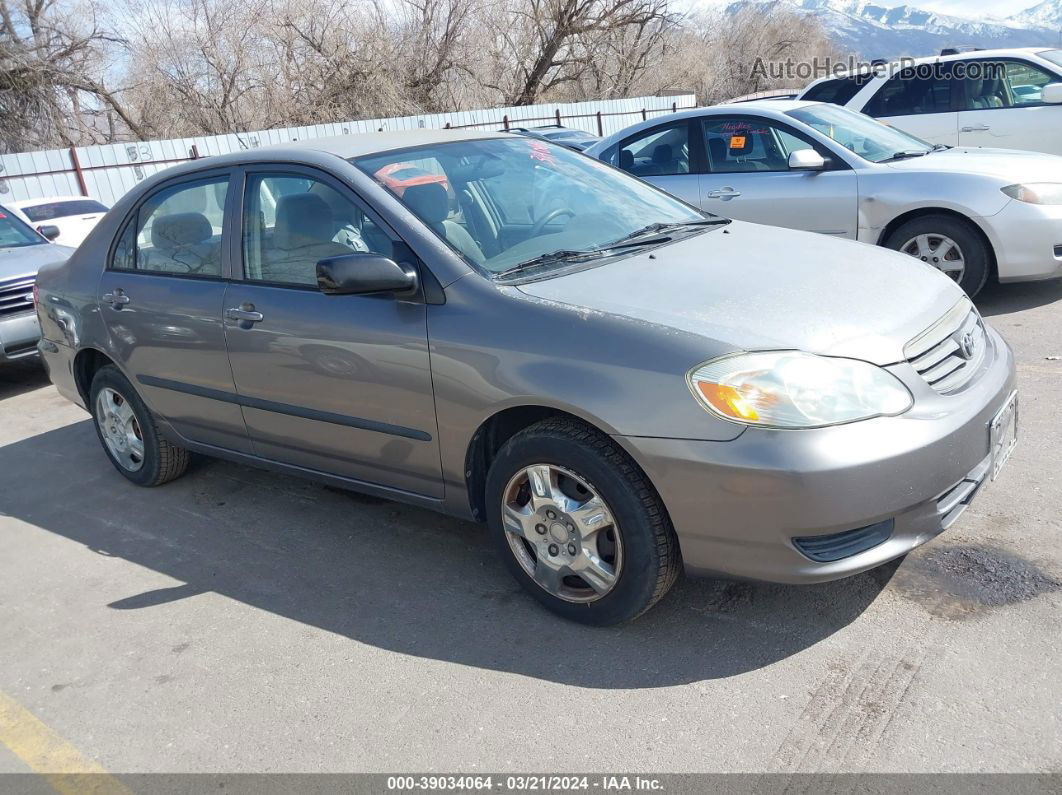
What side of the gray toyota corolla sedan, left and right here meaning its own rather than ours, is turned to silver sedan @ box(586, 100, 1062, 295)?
left

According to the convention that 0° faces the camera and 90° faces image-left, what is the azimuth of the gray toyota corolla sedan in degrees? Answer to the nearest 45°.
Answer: approximately 315°

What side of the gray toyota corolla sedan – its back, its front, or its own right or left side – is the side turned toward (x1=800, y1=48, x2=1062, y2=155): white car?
left

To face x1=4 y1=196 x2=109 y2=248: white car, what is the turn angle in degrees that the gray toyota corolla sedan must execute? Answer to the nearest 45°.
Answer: approximately 180°

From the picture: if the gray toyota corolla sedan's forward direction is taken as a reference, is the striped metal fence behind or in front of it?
behind
